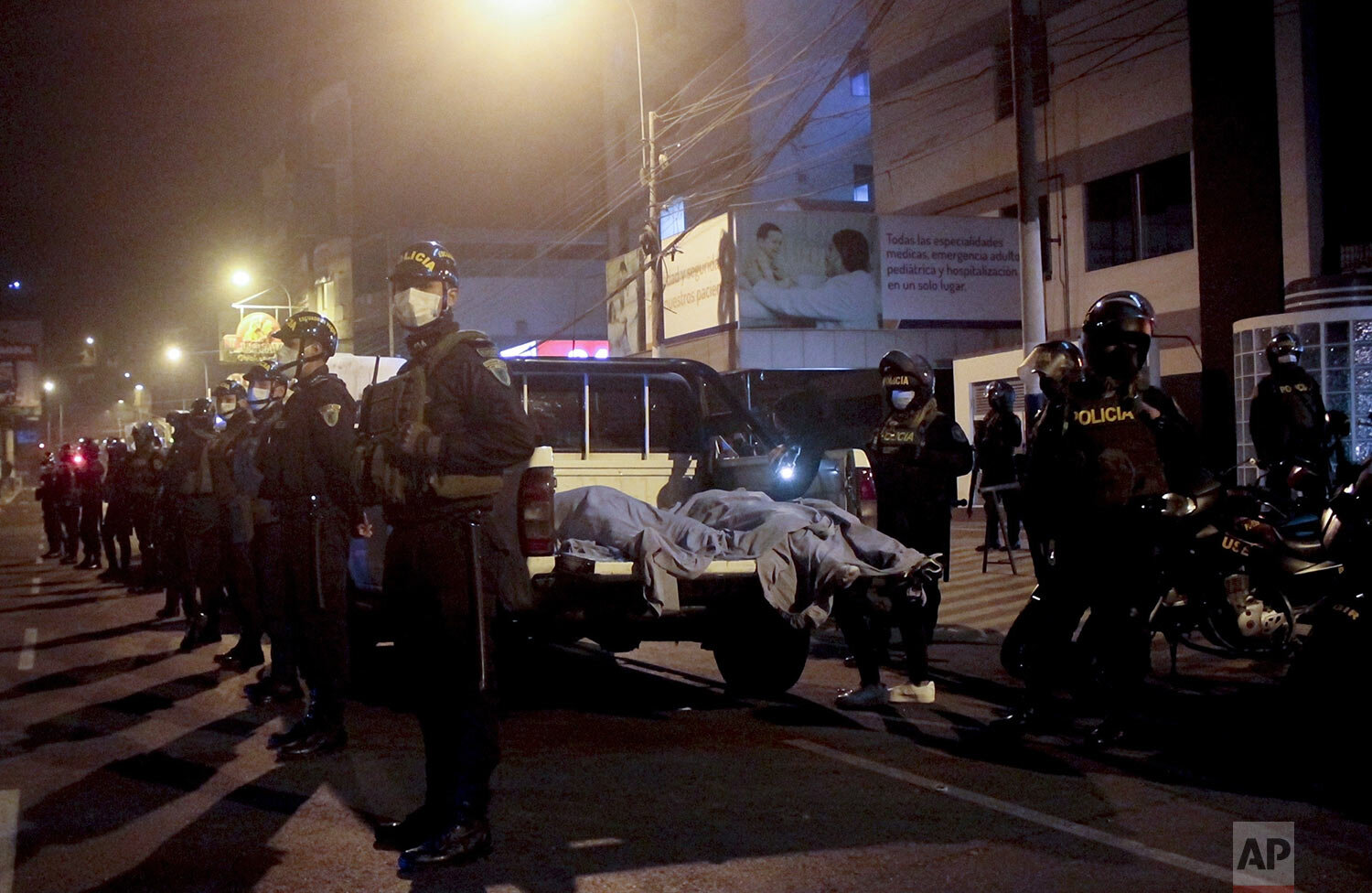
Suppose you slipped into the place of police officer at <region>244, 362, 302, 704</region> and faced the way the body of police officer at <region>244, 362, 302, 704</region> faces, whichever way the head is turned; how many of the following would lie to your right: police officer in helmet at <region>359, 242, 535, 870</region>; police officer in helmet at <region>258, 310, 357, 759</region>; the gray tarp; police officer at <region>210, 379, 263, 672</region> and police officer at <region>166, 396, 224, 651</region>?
2

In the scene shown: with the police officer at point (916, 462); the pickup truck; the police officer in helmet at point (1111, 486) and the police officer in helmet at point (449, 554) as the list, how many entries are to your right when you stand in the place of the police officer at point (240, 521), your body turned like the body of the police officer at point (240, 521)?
0

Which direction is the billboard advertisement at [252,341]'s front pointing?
toward the camera

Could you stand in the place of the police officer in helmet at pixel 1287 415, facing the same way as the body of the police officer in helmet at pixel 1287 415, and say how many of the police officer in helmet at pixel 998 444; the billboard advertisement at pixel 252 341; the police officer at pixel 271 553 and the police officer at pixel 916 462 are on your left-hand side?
0

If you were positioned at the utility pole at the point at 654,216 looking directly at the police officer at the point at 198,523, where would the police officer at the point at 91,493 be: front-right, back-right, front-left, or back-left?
front-right

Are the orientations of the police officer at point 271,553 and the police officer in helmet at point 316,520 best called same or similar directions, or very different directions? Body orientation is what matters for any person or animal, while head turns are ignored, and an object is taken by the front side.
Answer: same or similar directions

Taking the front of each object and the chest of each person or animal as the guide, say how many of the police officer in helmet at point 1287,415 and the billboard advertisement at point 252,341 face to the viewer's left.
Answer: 0

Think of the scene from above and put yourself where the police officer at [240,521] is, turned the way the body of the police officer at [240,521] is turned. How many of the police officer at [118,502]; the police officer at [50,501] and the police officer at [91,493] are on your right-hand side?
3

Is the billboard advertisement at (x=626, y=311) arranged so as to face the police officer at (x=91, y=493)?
yes

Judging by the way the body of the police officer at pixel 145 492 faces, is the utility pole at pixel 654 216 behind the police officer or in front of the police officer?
behind

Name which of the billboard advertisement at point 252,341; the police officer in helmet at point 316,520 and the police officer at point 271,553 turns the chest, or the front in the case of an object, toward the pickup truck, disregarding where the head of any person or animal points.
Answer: the billboard advertisement

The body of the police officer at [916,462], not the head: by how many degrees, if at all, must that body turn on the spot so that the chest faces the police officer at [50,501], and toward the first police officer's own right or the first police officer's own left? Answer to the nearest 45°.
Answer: approximately 90° to the first police officer's own right

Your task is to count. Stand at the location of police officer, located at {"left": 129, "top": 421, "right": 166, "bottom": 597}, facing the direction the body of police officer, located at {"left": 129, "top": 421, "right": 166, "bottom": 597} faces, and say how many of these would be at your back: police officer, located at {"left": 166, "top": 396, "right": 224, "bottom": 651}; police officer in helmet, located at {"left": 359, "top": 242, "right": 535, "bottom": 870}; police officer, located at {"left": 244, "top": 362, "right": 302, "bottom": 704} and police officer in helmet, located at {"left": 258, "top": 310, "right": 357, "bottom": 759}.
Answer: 0

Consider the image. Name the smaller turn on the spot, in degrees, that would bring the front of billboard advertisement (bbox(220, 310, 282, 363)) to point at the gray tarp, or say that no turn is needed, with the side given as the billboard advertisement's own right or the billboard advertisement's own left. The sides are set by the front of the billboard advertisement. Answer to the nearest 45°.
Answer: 0° — it already faces it

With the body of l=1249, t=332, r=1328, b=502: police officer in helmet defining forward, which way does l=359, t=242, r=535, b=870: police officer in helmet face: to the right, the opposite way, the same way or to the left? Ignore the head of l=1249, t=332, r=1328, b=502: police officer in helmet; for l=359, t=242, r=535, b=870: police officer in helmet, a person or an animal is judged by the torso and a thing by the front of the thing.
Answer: the same way
